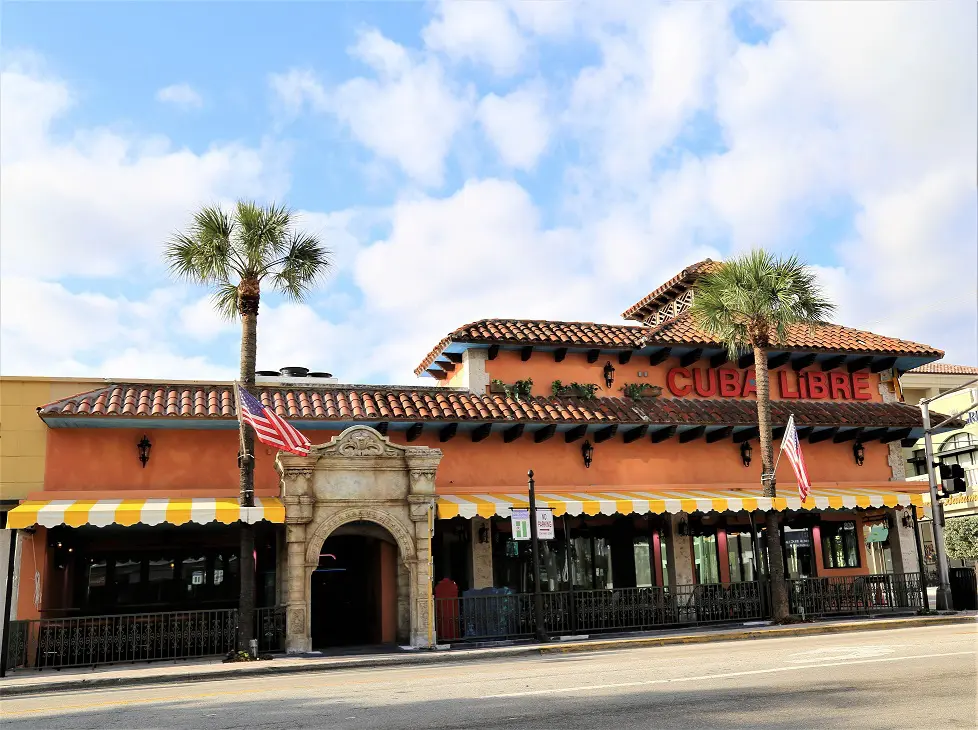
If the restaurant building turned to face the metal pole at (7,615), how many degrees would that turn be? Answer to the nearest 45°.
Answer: approximately 45° to its right

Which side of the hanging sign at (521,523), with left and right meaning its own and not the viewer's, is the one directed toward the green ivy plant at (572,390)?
back

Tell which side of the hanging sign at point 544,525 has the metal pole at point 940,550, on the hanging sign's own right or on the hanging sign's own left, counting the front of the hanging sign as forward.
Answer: on the hanging sign's own left

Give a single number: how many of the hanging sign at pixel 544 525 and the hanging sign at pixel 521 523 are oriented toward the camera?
2

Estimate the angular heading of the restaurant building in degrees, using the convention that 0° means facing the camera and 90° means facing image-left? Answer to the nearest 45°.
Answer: approximately 0°

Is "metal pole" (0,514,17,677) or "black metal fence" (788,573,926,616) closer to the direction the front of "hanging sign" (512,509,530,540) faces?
the metal pole

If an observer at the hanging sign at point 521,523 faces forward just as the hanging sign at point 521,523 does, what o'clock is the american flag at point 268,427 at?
The american flag is roughly at 2 o'clock from the hanging sign.
